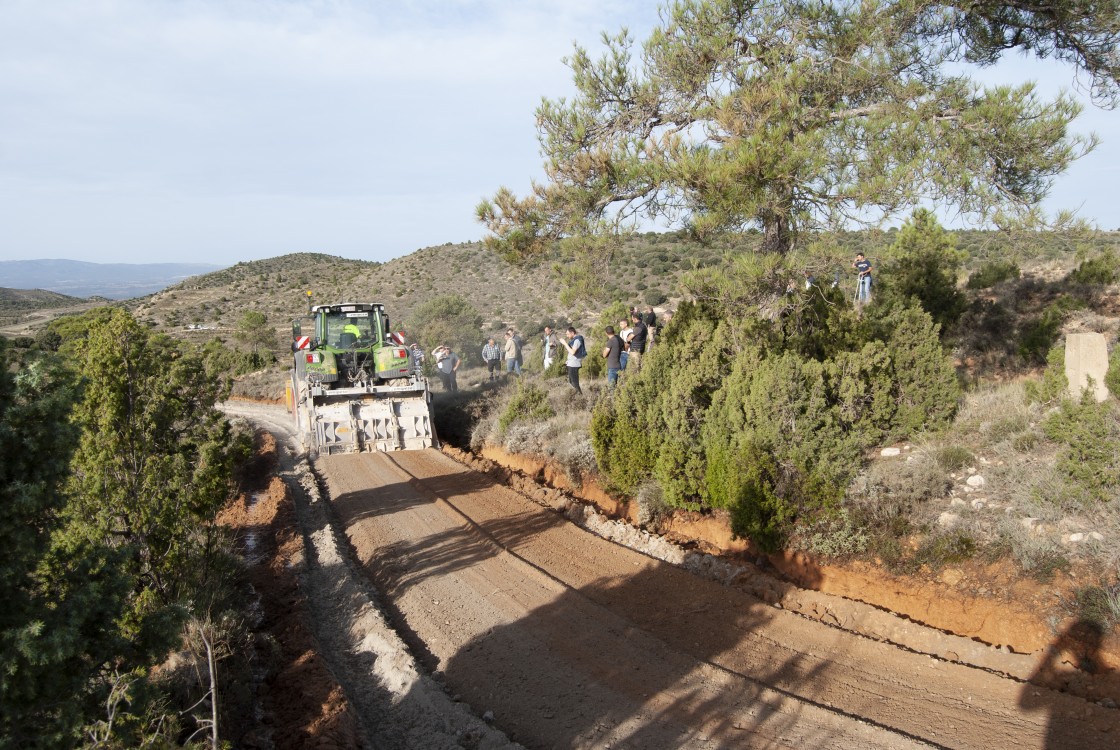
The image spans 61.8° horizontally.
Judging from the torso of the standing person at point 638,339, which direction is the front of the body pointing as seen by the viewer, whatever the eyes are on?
to the viewer's left

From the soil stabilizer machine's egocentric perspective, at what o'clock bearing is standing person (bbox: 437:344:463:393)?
The standing person is roughly at 1 o'clock from the soil stabilizer machine.

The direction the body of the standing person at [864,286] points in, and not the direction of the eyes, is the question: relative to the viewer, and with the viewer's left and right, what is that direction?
facing the viewer and to the left of the viewer

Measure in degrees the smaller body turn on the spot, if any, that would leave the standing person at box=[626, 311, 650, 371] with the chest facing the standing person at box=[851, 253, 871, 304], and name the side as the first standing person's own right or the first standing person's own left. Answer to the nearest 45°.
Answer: approximately 135° to the first standing person's own right

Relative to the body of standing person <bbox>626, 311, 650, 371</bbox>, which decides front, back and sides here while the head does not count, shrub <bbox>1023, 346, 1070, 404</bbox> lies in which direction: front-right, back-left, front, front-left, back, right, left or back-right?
back-left

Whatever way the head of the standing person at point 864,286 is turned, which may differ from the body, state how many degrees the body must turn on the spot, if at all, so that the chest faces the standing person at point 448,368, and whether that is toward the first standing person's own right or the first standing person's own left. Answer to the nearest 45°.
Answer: approximately 45° to the first standing person's own right

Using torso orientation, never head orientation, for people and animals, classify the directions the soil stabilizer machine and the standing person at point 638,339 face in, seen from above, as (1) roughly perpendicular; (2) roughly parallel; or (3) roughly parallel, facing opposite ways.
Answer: roughly perpendicular

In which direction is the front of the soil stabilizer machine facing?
away from the camera

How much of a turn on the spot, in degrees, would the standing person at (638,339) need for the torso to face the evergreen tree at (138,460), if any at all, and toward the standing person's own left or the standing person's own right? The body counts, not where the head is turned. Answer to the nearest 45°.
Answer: approximately 45° to the standing person's own left

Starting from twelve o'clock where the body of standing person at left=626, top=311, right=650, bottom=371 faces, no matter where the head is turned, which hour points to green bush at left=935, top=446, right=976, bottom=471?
The green bush is roughly at 8 o'clock from the standing person.

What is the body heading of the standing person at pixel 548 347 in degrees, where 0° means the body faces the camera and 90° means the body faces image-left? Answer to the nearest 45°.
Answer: approximately 45°

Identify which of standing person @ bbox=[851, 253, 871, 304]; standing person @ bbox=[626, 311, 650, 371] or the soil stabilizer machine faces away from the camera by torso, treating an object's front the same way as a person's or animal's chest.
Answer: the soil stabilizer machine
